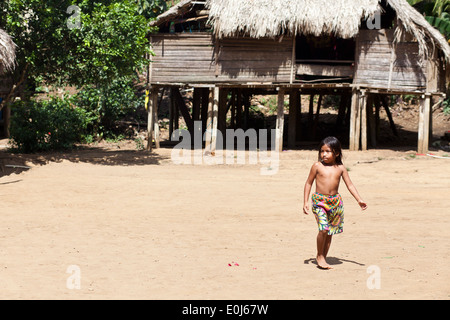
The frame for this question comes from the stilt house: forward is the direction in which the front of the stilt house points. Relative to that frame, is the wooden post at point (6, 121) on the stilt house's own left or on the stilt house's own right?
on the stilt house's own right

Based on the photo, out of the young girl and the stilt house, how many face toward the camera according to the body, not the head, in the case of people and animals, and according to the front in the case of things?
2

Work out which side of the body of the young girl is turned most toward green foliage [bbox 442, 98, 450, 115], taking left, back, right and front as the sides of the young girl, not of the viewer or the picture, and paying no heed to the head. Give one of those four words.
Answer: back

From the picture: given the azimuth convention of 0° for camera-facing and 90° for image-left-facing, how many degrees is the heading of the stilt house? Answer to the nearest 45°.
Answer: approximately 0°

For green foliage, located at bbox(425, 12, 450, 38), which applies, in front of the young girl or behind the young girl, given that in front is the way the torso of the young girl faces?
behind

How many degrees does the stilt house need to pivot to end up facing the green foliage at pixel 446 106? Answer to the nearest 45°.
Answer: approximately 135° to its left
